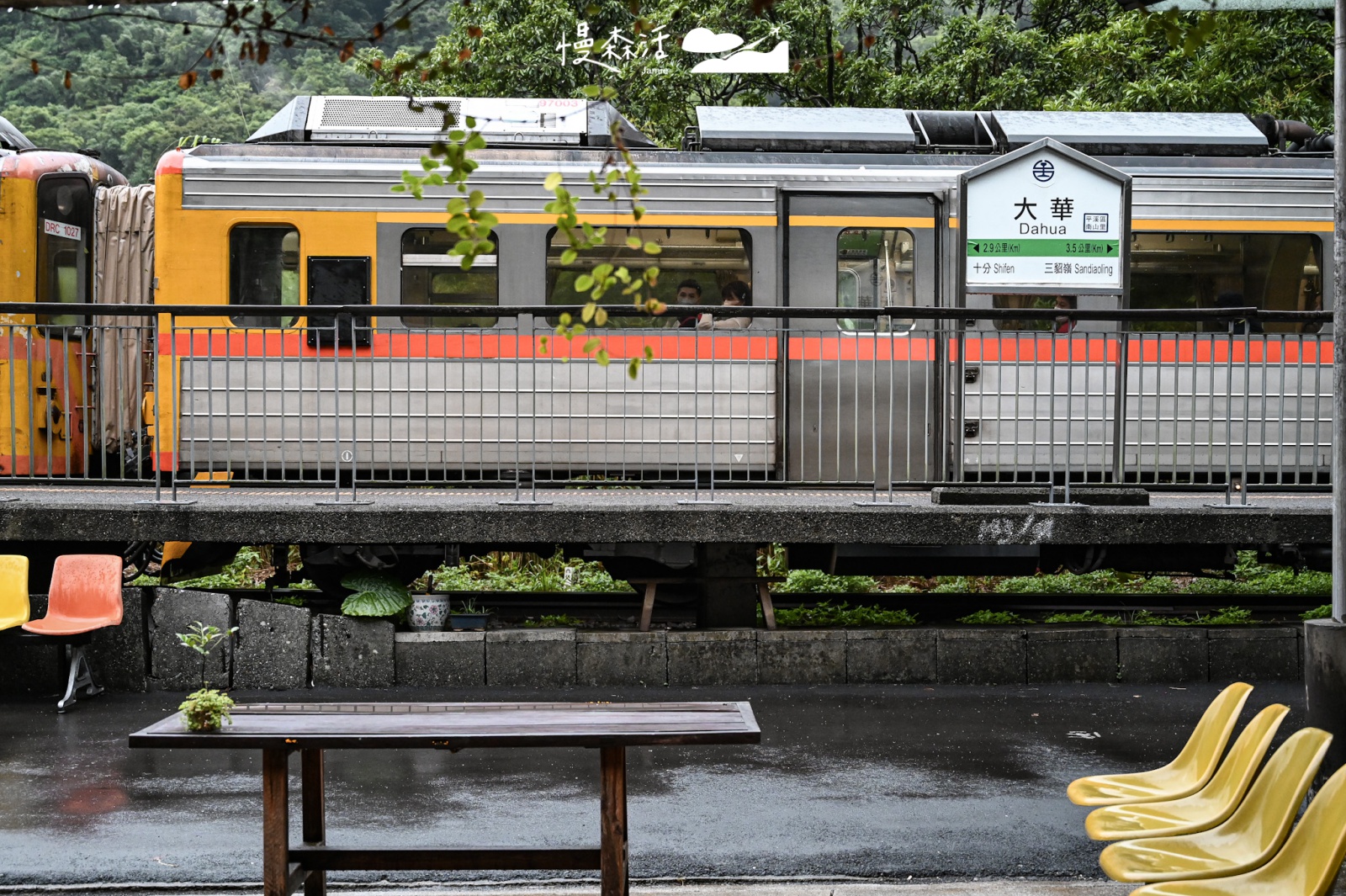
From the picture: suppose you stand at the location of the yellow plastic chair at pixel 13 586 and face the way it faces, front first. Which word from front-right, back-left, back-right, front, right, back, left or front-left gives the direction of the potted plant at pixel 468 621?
back-left

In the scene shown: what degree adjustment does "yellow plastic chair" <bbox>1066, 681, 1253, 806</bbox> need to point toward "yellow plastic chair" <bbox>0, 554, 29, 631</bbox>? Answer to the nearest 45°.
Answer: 0° — it already faces it

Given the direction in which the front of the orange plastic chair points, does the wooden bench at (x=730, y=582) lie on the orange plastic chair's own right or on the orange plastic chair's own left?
on the orange plastic chair's own left

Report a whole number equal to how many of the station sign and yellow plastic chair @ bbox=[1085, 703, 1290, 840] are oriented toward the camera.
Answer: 1

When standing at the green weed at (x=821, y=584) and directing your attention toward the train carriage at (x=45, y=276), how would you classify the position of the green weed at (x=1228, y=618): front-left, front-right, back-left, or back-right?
back-left

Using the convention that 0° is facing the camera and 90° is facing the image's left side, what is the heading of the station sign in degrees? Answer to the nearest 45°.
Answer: approximately 0°

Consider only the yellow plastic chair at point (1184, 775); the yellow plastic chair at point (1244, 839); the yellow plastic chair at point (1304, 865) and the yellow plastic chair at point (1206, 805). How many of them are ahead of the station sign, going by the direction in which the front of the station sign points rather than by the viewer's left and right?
4

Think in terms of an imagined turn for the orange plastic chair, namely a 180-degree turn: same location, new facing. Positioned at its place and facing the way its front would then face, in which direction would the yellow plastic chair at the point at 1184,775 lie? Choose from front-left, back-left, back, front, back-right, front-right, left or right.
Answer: right

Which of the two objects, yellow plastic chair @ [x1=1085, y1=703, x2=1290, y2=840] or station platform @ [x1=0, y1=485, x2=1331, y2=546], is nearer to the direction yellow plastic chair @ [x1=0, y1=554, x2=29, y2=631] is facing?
the yellow plastic chair

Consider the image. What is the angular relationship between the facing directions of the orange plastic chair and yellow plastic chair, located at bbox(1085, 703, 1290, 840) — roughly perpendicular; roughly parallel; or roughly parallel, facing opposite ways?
roughly perpendicular

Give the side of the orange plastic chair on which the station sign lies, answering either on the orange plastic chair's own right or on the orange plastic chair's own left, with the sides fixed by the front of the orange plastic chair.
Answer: on the orange plastic chair's own left

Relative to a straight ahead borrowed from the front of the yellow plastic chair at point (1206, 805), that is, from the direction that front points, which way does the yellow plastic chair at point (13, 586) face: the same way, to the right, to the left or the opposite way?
to the left

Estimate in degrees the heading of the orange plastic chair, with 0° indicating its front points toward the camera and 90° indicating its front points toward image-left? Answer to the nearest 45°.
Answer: approximately 45°

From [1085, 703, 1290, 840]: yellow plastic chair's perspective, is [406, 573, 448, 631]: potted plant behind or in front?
in front

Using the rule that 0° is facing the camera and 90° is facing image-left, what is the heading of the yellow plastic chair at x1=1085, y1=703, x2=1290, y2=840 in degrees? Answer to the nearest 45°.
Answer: approximately 90°

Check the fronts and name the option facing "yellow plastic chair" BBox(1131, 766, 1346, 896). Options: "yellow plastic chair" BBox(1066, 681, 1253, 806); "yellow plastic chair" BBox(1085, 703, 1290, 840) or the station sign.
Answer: the station sign

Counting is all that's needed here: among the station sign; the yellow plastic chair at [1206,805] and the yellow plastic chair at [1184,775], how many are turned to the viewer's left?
2
